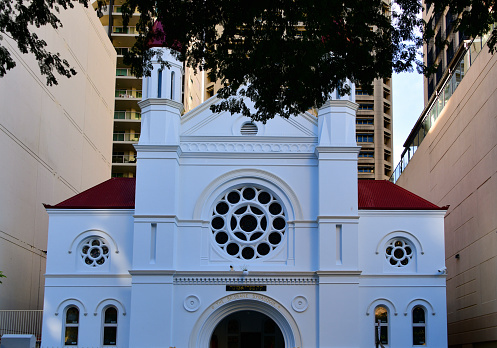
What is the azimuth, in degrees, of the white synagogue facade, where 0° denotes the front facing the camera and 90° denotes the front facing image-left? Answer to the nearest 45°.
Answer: approximately 0°

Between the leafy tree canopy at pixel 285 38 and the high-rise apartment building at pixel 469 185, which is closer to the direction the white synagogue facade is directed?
the leafy tree canopy

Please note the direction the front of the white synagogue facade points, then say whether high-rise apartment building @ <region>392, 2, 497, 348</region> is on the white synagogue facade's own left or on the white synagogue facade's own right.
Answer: on the white synagogue facade's own left

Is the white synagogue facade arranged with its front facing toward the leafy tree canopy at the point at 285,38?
yes
